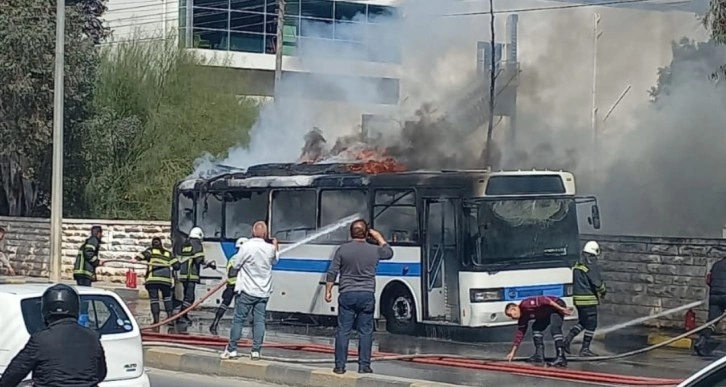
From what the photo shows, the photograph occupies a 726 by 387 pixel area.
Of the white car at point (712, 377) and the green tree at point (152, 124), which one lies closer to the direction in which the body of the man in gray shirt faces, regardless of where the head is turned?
the green tree

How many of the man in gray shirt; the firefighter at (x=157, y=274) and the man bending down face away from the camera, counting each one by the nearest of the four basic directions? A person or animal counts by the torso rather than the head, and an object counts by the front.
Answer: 2

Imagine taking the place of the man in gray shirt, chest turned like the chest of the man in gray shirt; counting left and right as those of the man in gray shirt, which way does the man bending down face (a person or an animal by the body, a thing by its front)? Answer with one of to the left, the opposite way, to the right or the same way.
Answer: to the left

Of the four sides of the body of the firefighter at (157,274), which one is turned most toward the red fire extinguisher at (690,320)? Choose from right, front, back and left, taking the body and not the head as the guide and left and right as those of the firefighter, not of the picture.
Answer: right

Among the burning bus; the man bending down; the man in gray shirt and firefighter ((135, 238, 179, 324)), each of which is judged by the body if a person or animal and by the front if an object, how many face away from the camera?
2

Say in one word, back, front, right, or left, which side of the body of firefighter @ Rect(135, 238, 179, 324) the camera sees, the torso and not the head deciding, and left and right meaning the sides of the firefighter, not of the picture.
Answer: back

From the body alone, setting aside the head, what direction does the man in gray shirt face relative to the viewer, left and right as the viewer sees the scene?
facing away from the viewer

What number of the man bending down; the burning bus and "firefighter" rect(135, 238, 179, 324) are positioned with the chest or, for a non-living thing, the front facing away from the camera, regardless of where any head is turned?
1

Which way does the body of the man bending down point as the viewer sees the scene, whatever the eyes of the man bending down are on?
to the viewer's left

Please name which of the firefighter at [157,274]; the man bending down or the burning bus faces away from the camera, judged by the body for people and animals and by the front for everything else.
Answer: the firefighter

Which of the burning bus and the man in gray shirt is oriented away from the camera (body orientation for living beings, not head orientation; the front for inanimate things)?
the man in gray shirt
